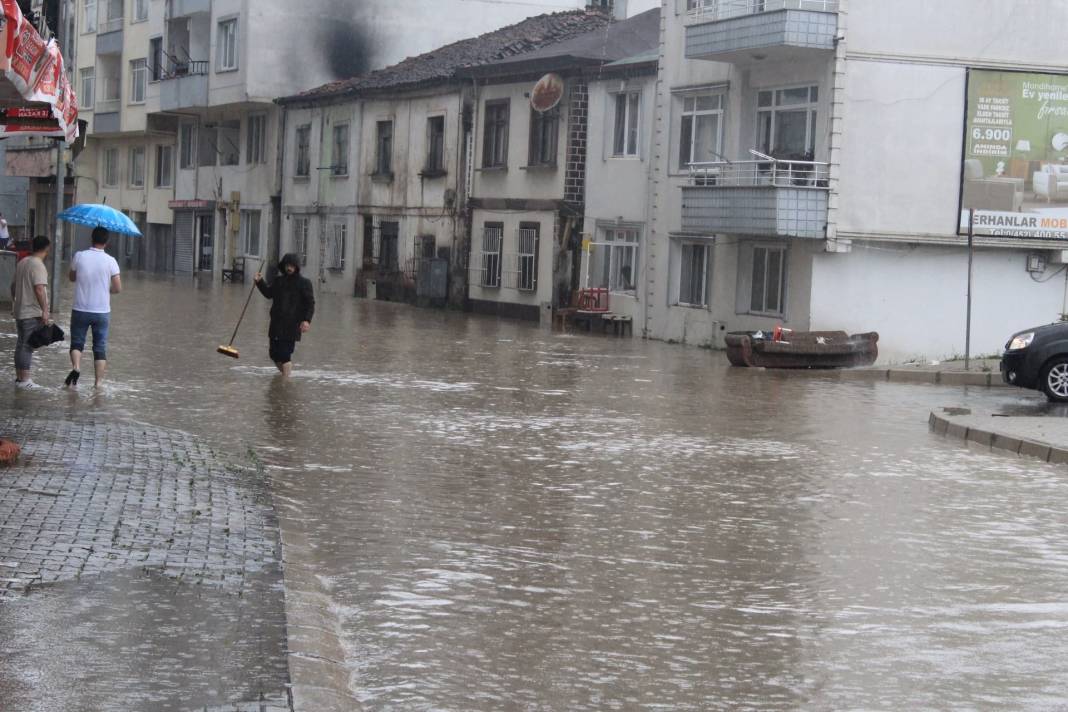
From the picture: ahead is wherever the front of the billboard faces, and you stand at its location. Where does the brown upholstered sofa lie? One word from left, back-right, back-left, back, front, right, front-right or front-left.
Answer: front-right

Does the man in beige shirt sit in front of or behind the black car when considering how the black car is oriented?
in front

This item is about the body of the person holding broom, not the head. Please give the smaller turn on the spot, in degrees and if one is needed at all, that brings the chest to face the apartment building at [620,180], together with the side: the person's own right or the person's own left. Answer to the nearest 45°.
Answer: approximately 135° to the person's own left

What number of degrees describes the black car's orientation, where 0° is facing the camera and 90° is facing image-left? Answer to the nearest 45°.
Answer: approximately 90°

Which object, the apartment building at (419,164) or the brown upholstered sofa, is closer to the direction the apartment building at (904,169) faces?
the brown upholstered sofa

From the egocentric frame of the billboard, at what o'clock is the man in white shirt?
The man in white shirt is roughly at 1 o'clock from the billboard.

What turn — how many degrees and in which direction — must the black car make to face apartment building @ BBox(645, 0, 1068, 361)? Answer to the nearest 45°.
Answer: approximately 90° to its right

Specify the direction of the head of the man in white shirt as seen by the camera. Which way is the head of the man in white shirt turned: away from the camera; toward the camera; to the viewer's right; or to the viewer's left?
away from the camera

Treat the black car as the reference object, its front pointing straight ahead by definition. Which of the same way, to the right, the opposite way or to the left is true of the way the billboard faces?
to the left

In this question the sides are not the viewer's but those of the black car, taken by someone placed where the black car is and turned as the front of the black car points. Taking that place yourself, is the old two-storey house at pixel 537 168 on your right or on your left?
on your right
